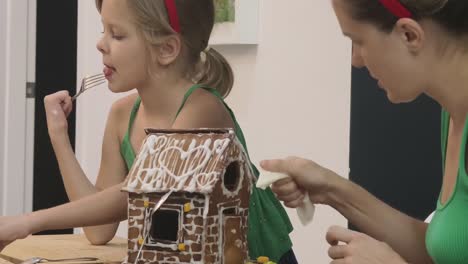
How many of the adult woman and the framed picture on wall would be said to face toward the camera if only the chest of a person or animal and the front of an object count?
1

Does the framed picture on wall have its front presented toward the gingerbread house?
yes

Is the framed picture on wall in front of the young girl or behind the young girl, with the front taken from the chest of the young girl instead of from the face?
behind

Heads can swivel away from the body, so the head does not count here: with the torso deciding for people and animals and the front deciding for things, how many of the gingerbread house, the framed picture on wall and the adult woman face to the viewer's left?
1

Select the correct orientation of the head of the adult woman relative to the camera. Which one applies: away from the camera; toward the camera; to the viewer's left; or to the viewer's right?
to the viewer's left

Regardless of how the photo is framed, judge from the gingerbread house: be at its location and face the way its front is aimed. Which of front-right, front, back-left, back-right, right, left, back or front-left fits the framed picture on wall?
back-left

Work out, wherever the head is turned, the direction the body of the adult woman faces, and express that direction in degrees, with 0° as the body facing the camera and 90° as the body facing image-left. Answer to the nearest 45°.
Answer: approximately 90°

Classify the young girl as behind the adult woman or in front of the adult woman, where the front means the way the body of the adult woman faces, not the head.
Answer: in front
